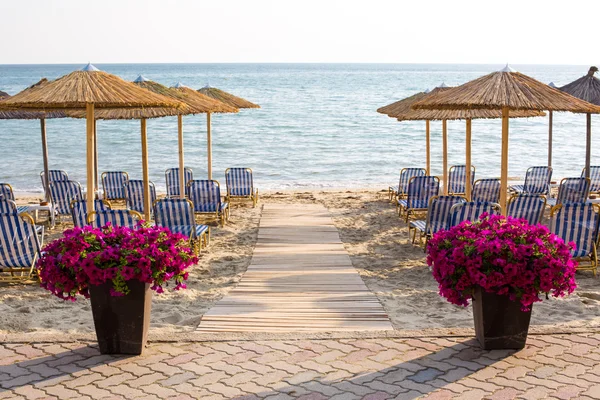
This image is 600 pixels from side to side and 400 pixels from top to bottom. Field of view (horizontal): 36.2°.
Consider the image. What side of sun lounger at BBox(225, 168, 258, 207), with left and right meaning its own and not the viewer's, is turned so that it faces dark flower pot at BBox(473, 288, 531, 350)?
back

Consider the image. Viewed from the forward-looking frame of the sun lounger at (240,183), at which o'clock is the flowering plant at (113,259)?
The flowering plant is roughly at 6 o'clock from the sun lounger.

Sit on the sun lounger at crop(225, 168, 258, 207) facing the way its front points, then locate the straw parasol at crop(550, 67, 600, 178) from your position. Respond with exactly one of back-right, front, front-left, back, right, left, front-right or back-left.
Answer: right

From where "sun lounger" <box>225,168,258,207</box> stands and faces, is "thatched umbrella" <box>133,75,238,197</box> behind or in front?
behind

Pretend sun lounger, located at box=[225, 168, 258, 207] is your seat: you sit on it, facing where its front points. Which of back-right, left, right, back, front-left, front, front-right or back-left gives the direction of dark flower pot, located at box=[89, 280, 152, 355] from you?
back

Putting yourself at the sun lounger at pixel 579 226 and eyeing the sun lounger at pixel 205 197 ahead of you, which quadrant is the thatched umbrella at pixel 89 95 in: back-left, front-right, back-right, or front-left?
front-left

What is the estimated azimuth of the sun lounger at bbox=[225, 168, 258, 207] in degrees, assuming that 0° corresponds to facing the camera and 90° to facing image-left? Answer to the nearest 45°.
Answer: approximately 180°
